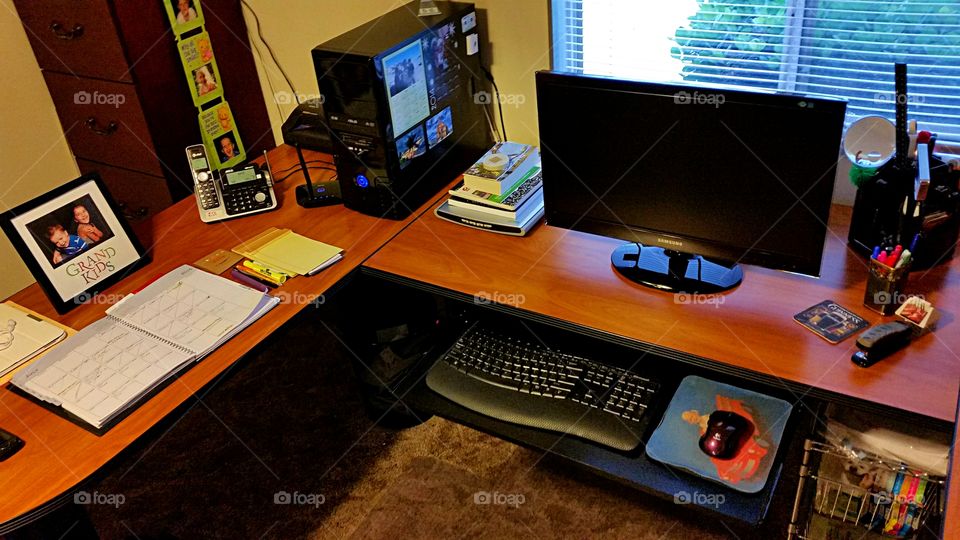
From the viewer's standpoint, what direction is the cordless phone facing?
toward the camera

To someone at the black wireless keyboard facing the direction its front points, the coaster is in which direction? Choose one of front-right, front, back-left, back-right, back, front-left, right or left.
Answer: back-left

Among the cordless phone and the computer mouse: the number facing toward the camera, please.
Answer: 1

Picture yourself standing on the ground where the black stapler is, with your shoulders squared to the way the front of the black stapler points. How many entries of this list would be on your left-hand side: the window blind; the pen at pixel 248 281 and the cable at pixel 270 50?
0

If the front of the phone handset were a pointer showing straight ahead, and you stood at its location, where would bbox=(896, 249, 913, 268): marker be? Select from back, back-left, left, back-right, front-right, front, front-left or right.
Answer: front-left

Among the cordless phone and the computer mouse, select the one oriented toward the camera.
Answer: the cordless phone

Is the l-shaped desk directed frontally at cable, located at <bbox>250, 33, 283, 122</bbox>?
no

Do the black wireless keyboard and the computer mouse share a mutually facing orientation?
no

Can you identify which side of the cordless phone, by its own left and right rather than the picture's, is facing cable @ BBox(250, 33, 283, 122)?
back

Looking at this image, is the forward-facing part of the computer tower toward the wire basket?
no

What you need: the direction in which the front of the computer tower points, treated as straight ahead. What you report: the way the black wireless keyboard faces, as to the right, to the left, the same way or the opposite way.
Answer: the same way

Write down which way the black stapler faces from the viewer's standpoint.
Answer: facing the viewer and to the left of the viewer

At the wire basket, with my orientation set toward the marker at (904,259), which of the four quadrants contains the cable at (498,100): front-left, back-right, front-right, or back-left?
front-left

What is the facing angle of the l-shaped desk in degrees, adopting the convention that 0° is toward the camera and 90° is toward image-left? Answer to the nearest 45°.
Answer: approximately 0°

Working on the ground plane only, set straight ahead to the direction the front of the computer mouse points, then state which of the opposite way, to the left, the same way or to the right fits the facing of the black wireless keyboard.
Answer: the opposite way

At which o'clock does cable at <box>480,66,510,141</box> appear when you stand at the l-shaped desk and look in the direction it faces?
The cable is roughly at 6 o'clock from the l-shaped desk.

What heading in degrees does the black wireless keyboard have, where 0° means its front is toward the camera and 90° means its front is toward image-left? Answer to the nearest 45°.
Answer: approximately 45°

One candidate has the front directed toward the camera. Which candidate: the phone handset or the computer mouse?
the phone handset
